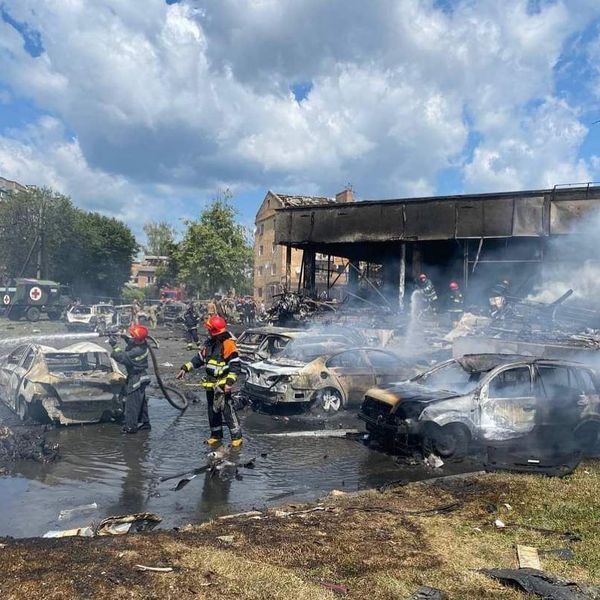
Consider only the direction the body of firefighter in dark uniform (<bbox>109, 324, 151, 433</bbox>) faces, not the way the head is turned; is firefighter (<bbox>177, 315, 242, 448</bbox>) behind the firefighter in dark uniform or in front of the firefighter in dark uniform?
behind

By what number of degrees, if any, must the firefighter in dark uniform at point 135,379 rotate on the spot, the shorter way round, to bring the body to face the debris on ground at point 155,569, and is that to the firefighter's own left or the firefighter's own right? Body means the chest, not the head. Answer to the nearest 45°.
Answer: approximately 90° to the firefighter's own left

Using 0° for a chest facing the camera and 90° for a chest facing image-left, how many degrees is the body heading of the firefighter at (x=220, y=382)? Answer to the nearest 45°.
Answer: approximately 45°

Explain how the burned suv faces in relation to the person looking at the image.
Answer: facing the viewer and to the left of the viewer

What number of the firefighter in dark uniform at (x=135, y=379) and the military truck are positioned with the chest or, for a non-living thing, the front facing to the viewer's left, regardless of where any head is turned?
1

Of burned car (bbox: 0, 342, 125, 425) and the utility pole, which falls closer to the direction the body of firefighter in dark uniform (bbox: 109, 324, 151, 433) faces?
the burned car

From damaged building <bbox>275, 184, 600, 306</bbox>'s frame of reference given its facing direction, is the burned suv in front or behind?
in front

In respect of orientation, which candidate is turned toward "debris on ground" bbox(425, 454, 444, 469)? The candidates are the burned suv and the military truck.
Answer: the burned suv

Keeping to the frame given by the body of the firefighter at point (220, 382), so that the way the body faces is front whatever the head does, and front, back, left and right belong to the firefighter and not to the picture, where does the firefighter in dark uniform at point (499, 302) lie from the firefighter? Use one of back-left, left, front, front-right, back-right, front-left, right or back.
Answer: back

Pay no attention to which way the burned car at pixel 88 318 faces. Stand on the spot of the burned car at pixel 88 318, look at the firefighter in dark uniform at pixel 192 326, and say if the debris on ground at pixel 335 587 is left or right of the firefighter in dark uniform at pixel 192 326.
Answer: right

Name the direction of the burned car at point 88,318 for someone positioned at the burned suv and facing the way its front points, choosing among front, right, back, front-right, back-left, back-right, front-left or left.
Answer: right

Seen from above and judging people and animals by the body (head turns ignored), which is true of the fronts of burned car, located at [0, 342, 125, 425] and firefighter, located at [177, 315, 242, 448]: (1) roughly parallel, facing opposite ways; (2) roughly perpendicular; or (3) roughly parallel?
roughly perpendicular

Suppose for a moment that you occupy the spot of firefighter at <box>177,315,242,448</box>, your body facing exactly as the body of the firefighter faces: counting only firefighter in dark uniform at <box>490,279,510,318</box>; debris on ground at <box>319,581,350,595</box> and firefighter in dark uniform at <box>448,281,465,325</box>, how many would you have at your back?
2

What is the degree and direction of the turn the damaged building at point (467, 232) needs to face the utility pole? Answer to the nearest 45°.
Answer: approximately 90° to its right
